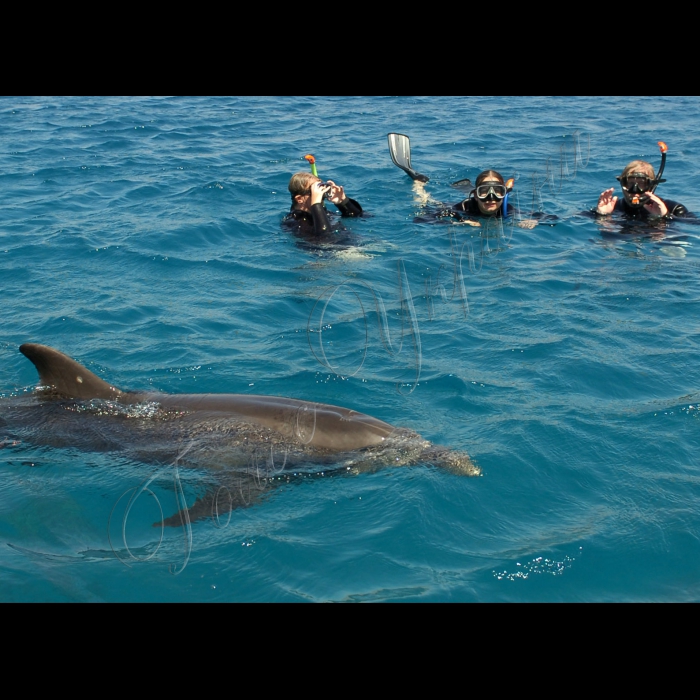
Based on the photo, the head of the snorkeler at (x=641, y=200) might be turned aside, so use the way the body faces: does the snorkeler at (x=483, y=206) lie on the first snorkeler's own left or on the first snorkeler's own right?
on the first snorkeler's own right

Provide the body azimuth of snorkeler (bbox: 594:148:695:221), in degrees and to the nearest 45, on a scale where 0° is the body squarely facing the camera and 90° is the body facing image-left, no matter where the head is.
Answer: approximately 0°

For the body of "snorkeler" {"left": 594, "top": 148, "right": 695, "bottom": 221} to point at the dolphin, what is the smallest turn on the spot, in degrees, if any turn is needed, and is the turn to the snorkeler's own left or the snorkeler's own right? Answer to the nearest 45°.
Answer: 0° — they already face it

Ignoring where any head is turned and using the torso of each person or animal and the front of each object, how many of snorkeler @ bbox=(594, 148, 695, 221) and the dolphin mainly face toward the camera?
1

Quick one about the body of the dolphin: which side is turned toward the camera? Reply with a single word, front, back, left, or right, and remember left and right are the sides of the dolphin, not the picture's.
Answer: right

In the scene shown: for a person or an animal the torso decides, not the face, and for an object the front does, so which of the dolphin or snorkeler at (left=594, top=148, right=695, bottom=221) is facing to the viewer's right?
the dolphin
